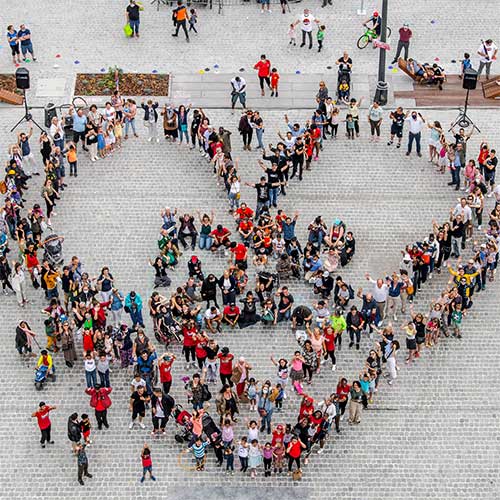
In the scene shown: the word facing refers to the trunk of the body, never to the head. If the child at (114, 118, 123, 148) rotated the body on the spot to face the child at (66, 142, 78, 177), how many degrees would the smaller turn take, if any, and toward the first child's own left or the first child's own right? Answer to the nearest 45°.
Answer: approximately 45° to the first child's own right

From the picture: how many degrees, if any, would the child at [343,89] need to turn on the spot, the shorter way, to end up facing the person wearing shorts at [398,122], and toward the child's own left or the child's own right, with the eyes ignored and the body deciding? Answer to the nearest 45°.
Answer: approximately 45° to the child's own left

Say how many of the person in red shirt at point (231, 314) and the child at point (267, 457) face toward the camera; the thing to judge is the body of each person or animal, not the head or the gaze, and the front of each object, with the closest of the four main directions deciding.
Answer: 2

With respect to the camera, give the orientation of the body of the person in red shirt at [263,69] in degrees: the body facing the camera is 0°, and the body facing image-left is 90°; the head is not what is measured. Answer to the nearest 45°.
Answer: approximately 0°

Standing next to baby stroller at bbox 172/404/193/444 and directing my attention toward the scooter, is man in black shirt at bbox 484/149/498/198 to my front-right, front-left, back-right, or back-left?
back-right

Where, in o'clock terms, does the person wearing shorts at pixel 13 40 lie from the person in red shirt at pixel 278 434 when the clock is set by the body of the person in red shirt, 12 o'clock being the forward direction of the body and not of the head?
The person wearing shorts is roughly at 5 o'clock from the person in red shirt.

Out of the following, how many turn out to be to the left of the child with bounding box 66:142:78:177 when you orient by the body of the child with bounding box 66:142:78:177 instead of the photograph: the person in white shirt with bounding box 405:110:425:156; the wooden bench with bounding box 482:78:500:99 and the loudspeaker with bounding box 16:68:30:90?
2

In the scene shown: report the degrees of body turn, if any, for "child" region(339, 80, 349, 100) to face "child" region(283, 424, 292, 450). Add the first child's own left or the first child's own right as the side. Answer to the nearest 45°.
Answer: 0° — they already face them

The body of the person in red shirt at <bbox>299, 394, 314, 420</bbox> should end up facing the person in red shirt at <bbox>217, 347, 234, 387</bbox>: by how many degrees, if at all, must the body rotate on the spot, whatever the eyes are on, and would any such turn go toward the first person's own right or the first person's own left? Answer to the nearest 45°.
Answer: approximately 135° to the first person's own right

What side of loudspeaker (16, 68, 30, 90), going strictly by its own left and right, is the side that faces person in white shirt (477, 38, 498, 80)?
left
